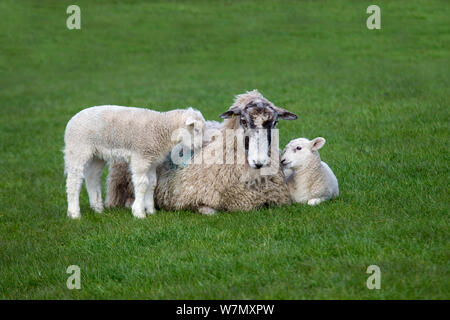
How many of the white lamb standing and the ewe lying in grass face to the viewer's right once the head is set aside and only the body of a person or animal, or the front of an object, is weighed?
2

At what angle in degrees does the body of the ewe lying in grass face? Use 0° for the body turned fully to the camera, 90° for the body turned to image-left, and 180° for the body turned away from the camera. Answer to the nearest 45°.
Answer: approximately 270°

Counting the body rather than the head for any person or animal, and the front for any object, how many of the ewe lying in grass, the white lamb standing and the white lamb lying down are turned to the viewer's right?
2

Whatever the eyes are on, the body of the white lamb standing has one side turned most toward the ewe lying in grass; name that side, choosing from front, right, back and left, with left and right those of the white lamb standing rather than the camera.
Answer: front

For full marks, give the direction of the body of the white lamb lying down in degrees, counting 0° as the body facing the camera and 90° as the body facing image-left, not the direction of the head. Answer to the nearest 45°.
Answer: approximately 45°

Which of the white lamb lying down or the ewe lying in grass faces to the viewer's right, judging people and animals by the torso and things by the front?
the ewe lying in grass

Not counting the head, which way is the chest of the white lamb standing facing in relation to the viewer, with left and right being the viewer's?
facing to the right of the viewer

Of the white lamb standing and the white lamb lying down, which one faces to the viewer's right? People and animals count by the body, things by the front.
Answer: the white lamb standing

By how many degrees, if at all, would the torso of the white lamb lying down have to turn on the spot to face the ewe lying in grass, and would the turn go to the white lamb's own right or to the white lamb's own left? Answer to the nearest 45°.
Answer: approximately 45° to the white lamb's own right

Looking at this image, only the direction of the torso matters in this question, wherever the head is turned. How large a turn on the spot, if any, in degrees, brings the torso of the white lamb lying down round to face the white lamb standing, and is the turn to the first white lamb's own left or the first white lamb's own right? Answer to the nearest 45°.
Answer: approximately 45° to the first white lamb's own right

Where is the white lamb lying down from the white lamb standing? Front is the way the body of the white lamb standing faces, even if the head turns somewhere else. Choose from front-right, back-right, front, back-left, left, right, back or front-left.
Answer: front

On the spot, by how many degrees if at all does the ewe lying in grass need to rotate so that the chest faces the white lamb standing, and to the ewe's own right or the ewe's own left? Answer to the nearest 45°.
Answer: approximately 180°
